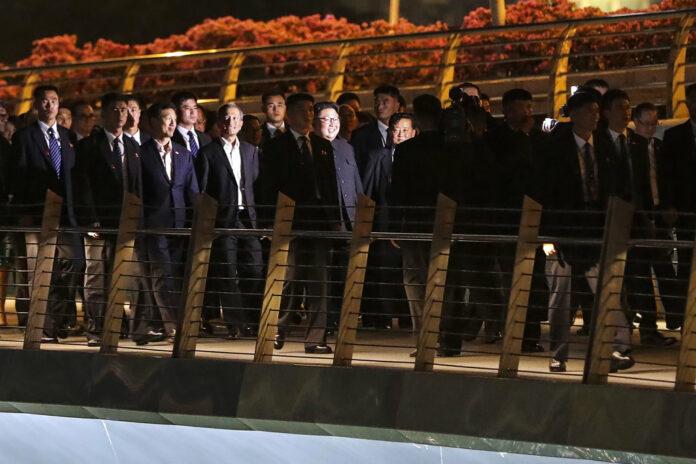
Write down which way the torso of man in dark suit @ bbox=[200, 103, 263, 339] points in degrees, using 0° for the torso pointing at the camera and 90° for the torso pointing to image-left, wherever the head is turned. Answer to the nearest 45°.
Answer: approximately 0°

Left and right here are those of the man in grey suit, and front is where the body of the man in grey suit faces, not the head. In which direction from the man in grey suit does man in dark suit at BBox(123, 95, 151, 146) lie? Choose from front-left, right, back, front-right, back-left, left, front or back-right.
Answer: back-right

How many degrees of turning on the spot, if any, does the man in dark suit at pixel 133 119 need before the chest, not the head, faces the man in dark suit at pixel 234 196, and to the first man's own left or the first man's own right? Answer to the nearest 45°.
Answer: approximately 45° to the first man's own left
